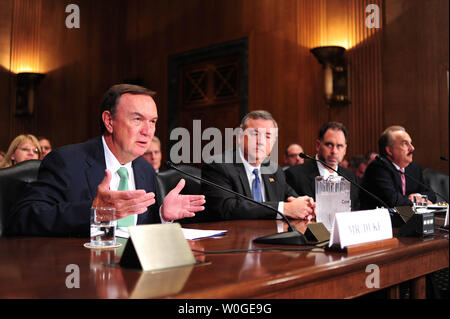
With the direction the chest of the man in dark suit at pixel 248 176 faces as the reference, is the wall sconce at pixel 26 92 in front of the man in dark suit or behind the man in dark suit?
behind

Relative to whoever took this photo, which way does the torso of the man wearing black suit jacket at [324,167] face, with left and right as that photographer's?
facing the viewer and to the right of the viewer

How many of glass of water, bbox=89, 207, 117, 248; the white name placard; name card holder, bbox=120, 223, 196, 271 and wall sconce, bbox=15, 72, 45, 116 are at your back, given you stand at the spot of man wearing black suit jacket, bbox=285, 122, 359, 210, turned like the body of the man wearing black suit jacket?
1

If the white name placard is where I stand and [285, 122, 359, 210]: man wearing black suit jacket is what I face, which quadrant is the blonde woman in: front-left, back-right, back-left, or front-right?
front-left

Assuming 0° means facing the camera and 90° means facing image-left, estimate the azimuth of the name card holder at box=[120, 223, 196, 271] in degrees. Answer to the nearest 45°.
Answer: approximately 315°

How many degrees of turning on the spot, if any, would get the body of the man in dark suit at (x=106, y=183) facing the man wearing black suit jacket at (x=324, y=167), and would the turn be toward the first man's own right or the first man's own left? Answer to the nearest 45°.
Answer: approximately 90° to the first man's own left

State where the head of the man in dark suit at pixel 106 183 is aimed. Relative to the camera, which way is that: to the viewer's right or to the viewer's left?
to the viewer's right

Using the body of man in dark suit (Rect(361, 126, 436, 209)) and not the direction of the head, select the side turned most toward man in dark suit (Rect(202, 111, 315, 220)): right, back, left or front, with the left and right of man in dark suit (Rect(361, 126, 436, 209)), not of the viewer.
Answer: right

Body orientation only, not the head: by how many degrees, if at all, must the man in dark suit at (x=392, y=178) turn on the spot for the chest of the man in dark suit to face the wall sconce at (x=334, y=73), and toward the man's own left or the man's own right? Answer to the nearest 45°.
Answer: approximately 135° to the man's own left

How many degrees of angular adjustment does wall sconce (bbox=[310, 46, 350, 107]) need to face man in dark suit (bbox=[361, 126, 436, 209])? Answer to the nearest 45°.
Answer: approximately 45° to its left

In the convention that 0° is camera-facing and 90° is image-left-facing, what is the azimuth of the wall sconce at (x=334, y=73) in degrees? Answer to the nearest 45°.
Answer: approximately 45°

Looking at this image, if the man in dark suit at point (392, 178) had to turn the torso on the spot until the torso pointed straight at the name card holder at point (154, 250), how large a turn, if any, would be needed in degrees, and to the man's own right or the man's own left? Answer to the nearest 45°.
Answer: approximately 45° to the man's own right
